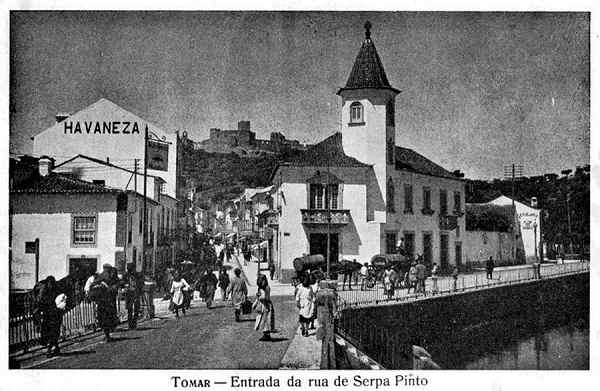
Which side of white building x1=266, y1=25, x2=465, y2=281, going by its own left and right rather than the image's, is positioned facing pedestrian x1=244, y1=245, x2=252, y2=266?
right

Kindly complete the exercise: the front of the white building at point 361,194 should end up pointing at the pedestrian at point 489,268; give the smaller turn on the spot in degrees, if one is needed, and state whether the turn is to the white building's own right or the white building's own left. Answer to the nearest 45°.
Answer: approximately 135° to the white building's own left

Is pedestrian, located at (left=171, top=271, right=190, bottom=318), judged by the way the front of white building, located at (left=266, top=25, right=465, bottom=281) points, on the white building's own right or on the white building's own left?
on the white building's own right

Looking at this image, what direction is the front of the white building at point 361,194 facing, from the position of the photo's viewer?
facing the viewer

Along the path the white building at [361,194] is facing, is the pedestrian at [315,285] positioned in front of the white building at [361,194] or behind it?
in front

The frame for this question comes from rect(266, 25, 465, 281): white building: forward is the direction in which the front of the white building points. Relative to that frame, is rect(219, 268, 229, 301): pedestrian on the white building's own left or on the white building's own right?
on the white building's own right

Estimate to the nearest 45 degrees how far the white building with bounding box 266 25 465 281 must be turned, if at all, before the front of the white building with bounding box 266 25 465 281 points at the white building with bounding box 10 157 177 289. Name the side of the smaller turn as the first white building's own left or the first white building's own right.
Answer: approximately 45° to the first white building's own right

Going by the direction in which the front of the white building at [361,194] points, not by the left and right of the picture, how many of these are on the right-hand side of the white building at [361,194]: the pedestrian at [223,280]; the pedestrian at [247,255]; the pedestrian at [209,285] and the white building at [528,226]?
3

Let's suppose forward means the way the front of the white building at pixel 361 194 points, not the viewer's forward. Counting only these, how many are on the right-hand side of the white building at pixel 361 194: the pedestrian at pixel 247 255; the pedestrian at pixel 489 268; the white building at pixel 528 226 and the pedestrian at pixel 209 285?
2

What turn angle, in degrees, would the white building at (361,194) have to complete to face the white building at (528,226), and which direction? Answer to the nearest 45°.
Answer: approximately 135° to its left

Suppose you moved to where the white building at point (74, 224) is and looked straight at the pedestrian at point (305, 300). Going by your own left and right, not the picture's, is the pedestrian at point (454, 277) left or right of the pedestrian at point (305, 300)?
left

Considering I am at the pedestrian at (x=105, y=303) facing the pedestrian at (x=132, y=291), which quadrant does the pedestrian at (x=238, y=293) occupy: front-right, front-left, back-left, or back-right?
front-right

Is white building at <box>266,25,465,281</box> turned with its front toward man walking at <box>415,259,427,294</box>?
no

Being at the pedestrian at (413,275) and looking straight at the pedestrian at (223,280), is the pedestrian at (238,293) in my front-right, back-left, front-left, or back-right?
front-left
